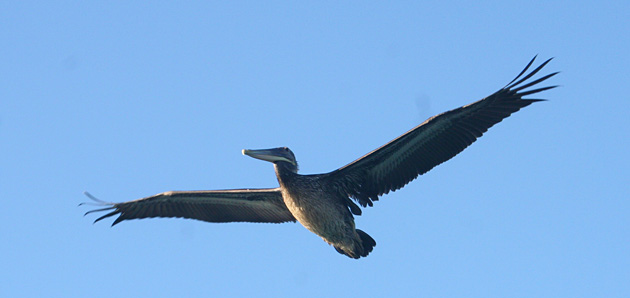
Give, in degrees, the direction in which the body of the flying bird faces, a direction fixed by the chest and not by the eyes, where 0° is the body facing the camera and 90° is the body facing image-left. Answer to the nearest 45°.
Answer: approximately 45°
